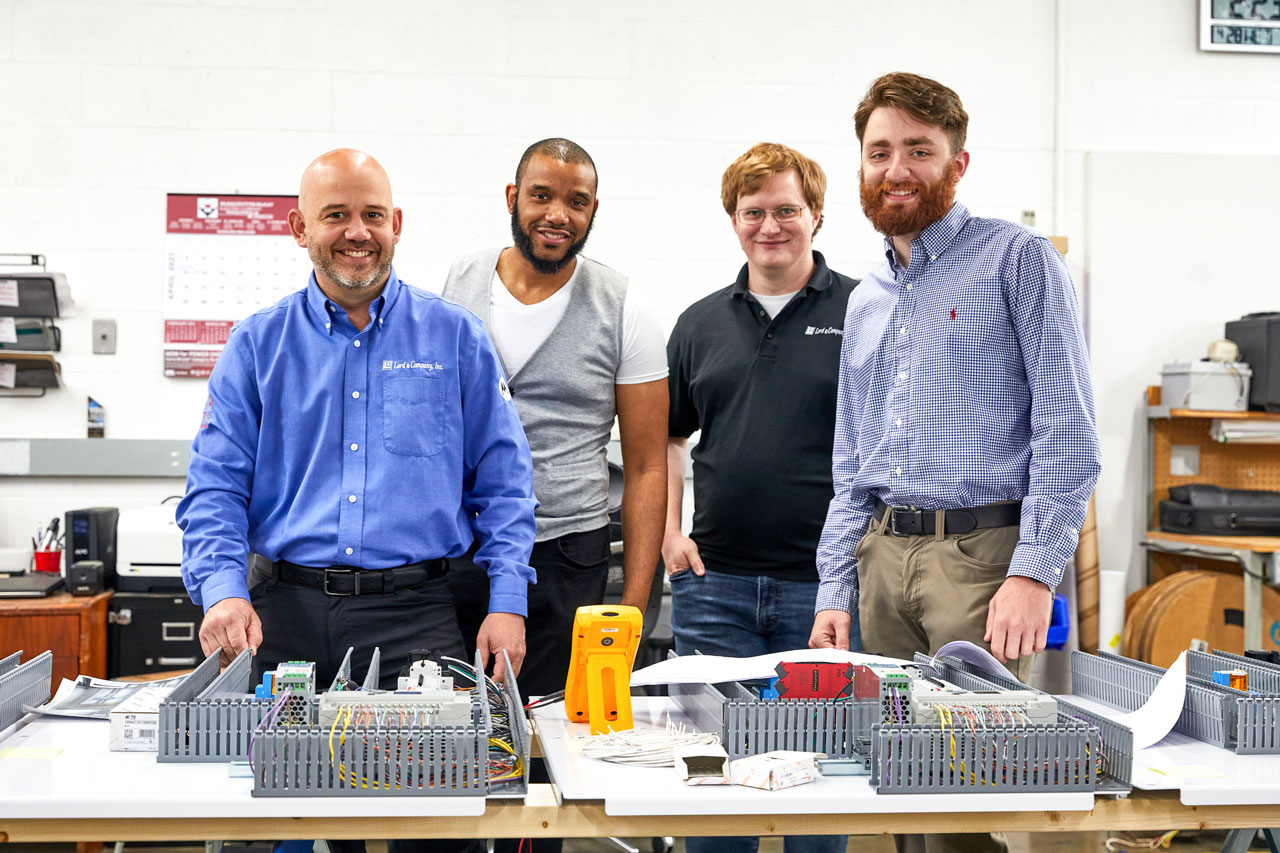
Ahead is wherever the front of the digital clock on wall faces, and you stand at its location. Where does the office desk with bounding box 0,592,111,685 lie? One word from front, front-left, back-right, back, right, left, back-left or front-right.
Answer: front-right

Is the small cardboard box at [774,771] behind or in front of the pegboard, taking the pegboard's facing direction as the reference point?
in front

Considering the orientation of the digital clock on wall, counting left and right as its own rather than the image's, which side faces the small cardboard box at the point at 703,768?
front

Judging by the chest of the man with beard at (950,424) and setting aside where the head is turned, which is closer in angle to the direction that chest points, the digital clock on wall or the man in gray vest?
the man in gray vest

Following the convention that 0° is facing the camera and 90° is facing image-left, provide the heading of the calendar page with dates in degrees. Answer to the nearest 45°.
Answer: approximately 0°

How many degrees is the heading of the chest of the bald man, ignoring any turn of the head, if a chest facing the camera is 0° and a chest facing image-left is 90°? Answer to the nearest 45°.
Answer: approximately 0°

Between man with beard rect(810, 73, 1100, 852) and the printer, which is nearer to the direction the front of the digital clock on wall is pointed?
the man with beard

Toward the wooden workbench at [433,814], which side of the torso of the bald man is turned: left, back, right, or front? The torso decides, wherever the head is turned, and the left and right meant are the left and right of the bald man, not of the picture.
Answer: front

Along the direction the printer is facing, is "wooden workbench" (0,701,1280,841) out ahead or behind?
ahead

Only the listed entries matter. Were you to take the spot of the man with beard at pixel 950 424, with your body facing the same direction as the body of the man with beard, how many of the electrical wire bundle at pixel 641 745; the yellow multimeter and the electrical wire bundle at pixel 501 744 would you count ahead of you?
3
